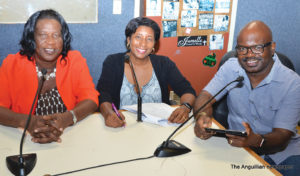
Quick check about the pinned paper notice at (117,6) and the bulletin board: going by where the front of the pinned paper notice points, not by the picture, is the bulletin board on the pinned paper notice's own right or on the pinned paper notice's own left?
on the pinned paper notice's own left

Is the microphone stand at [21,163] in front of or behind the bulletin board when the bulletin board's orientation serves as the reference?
in front

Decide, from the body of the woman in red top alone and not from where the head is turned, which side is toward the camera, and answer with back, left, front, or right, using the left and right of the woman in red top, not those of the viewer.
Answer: front

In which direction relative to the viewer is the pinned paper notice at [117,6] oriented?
toward the camera

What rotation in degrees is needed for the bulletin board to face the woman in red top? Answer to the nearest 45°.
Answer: approximately 45° to its right

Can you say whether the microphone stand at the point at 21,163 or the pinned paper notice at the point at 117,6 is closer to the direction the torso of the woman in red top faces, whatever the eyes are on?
the microphone stand

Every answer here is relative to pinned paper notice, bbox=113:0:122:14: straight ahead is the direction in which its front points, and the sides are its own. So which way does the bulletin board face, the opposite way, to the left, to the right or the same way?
the same way

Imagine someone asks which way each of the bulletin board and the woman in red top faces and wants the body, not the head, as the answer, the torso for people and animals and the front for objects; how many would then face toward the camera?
2

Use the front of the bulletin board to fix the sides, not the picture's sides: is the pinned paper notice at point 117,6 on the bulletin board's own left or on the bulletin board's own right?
on the bulletin board's own right

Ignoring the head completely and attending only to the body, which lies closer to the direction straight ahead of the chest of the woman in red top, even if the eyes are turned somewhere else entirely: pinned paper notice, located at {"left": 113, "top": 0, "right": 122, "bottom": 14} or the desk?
the desk

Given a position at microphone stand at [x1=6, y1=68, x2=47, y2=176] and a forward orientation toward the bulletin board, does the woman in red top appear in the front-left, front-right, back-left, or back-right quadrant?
front-left

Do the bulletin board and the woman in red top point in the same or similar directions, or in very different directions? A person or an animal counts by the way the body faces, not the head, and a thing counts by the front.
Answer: same or similar directions

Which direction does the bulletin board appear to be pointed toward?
toward the camera

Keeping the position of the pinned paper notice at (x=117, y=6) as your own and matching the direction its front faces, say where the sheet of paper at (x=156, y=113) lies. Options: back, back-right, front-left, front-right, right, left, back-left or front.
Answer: front

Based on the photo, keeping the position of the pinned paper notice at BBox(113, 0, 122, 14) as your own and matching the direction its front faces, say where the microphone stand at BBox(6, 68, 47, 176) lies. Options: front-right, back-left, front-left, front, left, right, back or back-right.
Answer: front

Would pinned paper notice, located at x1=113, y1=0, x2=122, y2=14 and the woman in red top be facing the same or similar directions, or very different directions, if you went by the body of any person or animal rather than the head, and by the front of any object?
same or similar directions

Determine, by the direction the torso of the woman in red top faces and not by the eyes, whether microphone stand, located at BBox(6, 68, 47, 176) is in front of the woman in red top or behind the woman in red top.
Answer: in front

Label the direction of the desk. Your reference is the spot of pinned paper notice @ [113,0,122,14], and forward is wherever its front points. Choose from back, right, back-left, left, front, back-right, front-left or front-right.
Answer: front
